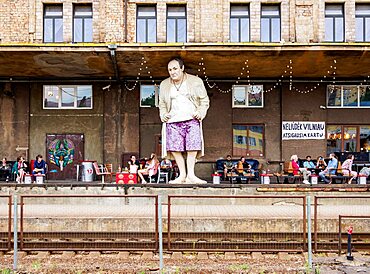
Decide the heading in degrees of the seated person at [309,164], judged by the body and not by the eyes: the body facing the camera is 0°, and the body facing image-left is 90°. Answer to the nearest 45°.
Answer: approximately 0°

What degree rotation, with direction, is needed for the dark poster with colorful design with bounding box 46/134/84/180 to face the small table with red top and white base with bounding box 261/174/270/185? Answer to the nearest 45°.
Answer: approximately 45° to its left

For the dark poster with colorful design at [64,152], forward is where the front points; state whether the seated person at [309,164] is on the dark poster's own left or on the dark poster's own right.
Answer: on the dark poster's own left

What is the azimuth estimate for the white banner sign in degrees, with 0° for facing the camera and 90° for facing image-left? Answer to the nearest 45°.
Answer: approximately 0°
